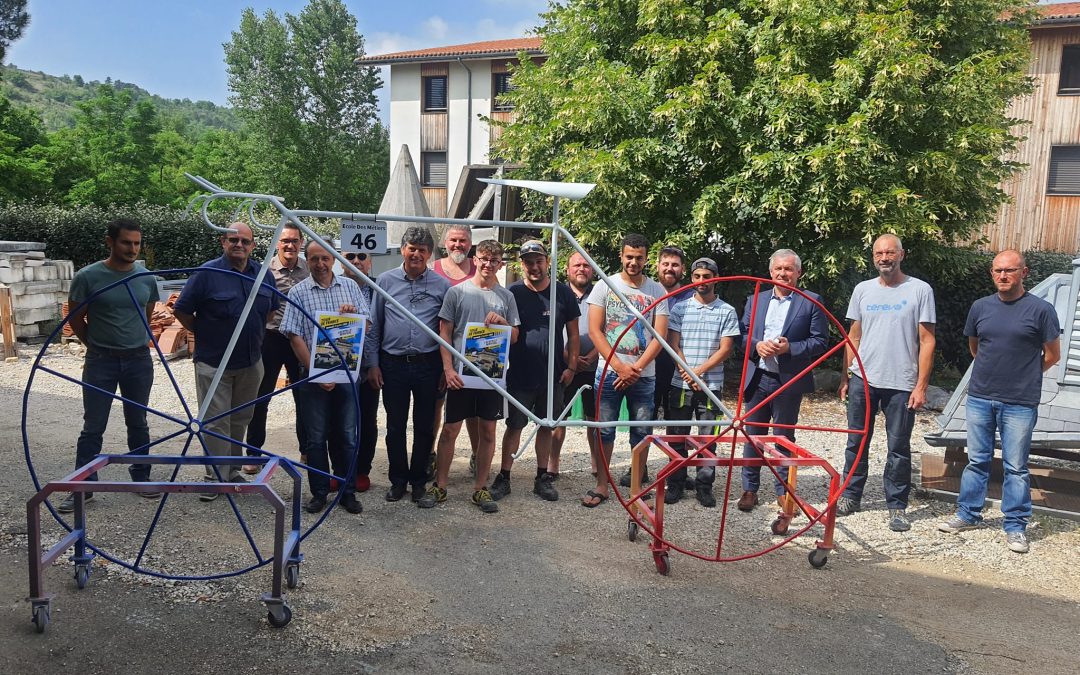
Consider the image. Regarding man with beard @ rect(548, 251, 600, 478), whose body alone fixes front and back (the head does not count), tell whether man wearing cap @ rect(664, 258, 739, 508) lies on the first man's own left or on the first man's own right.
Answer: on the first man's own left

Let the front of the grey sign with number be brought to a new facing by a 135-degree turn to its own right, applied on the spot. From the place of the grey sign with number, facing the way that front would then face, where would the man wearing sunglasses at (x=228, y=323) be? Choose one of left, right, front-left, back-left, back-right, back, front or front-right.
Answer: front

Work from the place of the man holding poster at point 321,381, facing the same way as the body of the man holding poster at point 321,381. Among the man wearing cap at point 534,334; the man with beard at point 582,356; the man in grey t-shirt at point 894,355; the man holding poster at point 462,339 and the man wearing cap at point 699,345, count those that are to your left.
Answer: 5

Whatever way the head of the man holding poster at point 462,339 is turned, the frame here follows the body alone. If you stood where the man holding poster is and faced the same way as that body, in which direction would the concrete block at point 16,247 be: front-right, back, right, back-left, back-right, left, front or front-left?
back-right

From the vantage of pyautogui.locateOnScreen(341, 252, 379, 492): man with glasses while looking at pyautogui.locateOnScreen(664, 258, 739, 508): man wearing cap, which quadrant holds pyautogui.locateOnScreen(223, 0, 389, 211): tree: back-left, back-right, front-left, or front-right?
back-left

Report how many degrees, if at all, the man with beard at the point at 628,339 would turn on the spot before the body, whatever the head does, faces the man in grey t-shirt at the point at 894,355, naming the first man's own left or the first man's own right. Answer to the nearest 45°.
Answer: approximately 90° to the first man's own left

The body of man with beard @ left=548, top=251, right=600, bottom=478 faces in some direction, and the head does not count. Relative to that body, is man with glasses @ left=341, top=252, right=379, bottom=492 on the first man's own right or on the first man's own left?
on the first man's own right

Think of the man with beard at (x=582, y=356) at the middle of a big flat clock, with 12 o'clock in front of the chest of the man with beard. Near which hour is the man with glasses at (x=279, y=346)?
The man with glasses is roughly at 3 o'clock from the man with beard.

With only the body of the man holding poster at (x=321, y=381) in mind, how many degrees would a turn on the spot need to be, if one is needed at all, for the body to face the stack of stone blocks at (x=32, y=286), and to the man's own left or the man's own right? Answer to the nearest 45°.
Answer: approximately 135° to the man's own right

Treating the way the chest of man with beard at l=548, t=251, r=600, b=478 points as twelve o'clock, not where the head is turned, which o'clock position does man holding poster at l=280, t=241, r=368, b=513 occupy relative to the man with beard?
The man holding poster is roughly at 2 o'clock from the man with beard.

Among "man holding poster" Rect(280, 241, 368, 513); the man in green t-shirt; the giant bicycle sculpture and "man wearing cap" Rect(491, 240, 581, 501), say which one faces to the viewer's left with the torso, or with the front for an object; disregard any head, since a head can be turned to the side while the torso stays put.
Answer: the giant bicycle sculpture

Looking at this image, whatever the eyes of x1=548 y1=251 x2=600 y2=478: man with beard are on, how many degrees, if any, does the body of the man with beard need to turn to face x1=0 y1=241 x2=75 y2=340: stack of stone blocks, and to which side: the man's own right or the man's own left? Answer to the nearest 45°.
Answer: approximately 135° to the man's own right

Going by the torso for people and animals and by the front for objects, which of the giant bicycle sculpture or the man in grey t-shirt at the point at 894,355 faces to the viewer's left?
the giant bicycle sculpture

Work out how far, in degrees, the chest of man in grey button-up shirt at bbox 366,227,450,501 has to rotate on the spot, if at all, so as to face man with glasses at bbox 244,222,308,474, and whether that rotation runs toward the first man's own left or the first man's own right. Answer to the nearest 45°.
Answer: approximately 135° to the first man's own right

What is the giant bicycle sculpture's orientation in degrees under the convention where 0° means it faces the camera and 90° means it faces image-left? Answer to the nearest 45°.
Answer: approximately 90°

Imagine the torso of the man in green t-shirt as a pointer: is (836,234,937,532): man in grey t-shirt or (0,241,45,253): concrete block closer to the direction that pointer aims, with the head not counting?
the man in grey t-shirt

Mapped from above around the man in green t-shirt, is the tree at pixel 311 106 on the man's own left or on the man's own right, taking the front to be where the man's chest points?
on the man's own left
